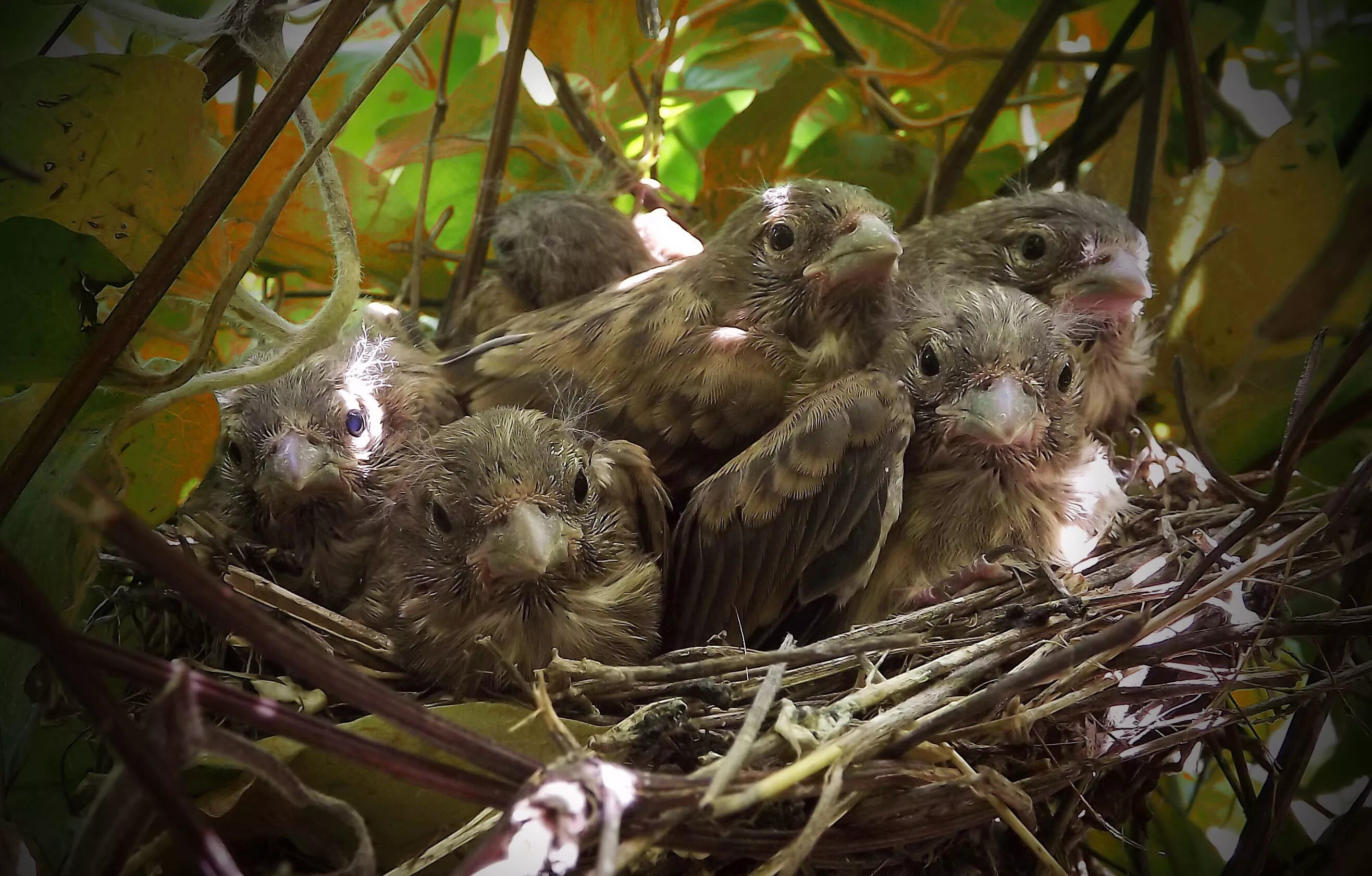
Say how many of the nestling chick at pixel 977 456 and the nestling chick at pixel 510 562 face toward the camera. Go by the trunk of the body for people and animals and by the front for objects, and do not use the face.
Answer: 2

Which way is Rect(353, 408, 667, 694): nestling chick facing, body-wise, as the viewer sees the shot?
toward the camera

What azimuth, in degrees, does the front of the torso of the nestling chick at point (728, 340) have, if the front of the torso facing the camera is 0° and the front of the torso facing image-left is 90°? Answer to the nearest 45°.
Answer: approximately 315°

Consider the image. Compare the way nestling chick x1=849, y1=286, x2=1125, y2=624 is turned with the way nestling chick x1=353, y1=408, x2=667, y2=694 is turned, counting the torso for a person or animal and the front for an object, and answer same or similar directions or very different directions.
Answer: same or similar directions

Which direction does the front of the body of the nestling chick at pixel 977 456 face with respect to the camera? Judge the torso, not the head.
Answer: toward the camera
